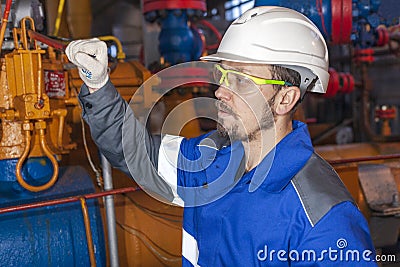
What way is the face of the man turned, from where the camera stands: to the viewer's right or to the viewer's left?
to the viewer's left

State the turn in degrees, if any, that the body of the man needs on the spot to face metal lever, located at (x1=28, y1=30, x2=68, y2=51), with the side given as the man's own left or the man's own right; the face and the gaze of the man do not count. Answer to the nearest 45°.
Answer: approximately 90° to the man's own right

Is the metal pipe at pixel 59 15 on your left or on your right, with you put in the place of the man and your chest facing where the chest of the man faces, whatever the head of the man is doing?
on your right

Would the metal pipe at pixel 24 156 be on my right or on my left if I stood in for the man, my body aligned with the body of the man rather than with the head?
on my right

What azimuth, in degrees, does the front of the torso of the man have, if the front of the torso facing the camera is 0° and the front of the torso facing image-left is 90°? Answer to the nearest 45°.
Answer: approximately 45°
